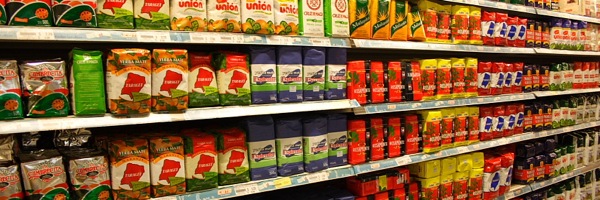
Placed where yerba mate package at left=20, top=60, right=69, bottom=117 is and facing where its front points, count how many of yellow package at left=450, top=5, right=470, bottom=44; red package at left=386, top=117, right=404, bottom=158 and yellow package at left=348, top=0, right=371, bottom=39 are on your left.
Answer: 3

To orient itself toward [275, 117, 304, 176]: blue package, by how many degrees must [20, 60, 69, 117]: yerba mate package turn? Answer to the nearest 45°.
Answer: approximately 90° to its left

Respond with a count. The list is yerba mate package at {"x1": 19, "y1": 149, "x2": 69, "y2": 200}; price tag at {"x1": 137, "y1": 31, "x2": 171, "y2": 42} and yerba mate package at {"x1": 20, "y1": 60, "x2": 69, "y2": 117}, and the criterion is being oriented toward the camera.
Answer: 3

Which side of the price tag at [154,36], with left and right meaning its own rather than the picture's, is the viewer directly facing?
front

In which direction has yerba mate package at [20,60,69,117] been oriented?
toward the camera

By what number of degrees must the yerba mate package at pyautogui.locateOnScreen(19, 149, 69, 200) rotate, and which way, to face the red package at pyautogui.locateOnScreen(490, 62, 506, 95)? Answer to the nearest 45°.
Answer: approximately 90° to its left

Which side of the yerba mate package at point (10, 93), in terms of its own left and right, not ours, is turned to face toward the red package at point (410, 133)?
left

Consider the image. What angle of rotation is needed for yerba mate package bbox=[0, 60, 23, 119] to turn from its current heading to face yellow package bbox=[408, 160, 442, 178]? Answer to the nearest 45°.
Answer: approximately 90° to its left

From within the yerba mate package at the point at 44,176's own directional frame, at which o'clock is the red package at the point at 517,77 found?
The red package is roughly at 9 o'clock from the yerba mate package.

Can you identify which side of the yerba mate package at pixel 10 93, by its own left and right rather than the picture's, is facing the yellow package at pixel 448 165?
left
